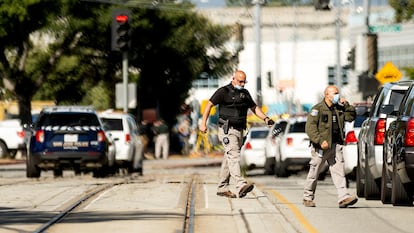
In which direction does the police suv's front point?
away from the camera

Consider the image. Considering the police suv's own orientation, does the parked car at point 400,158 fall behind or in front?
behind

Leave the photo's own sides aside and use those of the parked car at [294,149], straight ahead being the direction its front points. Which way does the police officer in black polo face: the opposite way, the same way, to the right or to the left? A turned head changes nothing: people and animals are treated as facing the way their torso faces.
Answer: the opposite way

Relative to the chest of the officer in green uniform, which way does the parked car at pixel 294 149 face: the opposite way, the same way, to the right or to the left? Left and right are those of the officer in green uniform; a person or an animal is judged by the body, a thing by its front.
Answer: the opposite way

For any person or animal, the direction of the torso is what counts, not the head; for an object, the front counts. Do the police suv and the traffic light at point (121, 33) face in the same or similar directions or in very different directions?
very different directions
